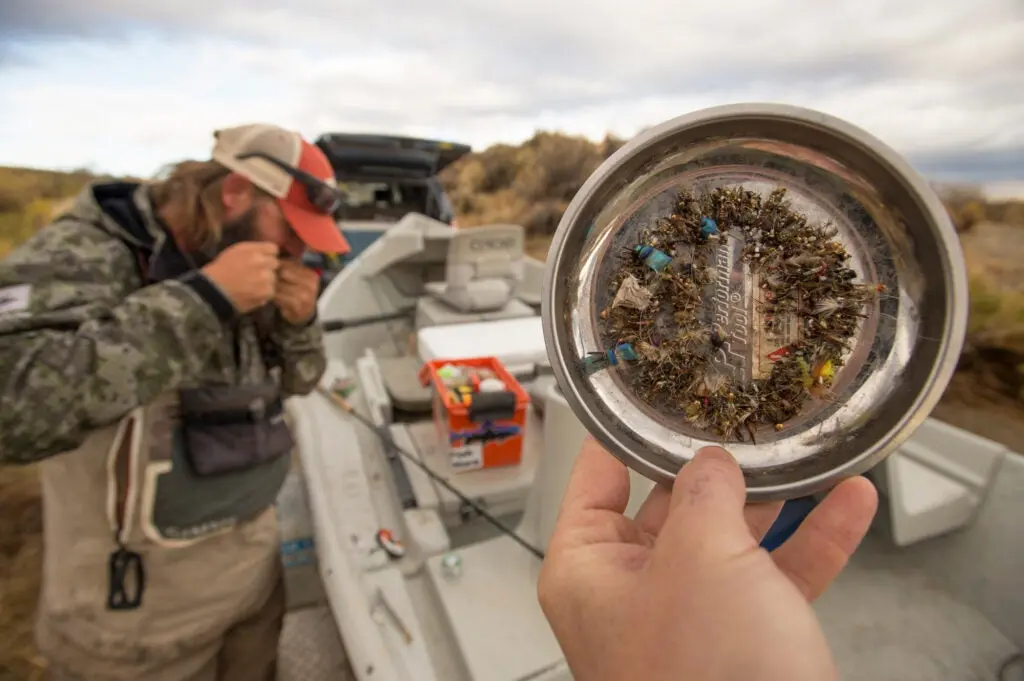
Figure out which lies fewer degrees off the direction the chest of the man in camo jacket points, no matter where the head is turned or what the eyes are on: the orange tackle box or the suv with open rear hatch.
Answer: the orange tackle box

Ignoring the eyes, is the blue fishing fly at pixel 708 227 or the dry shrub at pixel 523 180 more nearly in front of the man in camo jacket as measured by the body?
the blue fishing fly

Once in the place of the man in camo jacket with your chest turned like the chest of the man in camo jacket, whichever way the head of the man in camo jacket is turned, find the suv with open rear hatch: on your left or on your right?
on your left

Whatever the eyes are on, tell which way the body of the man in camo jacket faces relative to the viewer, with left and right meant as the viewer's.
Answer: facing the viewer and to the right of the viewer

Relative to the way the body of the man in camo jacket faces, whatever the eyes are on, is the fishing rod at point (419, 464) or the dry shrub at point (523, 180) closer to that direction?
the fishing rod

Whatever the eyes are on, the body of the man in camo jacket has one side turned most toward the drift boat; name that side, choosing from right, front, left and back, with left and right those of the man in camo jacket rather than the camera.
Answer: front

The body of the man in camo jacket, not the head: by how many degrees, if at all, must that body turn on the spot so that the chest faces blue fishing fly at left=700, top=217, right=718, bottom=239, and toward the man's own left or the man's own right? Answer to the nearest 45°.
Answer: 0° — they already face it

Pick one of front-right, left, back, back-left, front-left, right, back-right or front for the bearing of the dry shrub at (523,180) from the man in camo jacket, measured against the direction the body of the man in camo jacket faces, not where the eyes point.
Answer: left

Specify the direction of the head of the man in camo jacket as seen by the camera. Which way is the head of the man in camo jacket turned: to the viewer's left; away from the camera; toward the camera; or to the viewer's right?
to the viewer's right

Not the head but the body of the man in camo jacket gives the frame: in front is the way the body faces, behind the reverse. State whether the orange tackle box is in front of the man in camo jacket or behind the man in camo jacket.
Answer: in front
